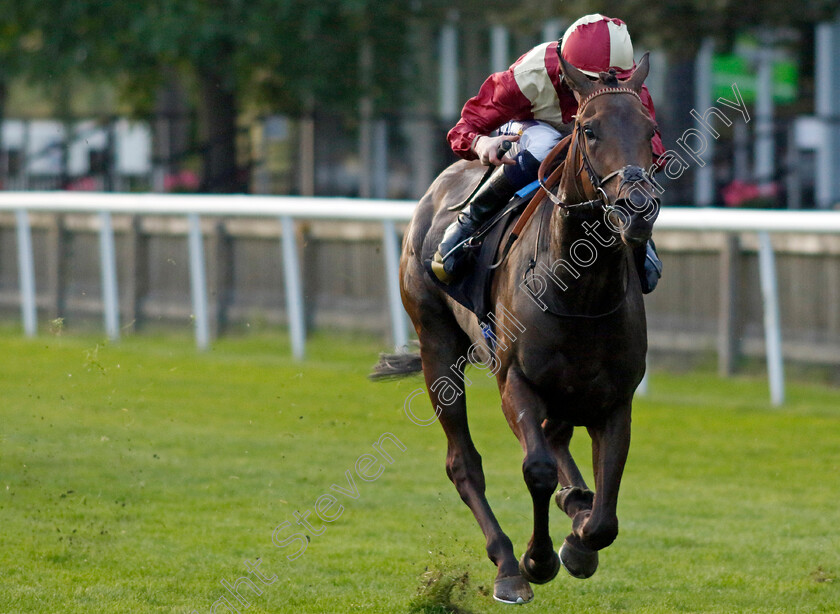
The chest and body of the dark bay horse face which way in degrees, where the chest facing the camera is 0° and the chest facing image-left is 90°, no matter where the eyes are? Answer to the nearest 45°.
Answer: approximately 315°

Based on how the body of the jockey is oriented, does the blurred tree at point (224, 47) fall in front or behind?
behind

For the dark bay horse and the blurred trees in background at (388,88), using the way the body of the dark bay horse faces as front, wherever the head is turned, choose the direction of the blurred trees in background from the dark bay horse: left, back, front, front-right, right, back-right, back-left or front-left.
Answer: back-left

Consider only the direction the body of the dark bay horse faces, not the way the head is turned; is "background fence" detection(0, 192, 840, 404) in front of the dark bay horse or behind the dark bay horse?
behind

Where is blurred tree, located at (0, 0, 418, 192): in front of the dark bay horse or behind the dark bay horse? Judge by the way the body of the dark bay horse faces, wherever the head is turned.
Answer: behind

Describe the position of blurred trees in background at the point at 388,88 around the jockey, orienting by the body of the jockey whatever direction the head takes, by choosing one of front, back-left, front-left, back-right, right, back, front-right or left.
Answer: back-left
